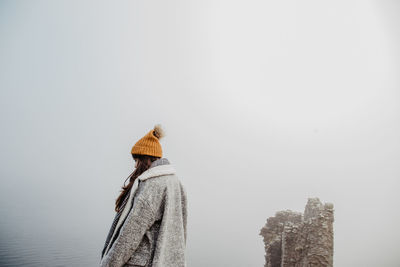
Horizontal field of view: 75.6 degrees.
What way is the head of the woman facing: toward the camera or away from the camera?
away from the camera

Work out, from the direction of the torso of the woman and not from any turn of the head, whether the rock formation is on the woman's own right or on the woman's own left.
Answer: on the woman's own right
